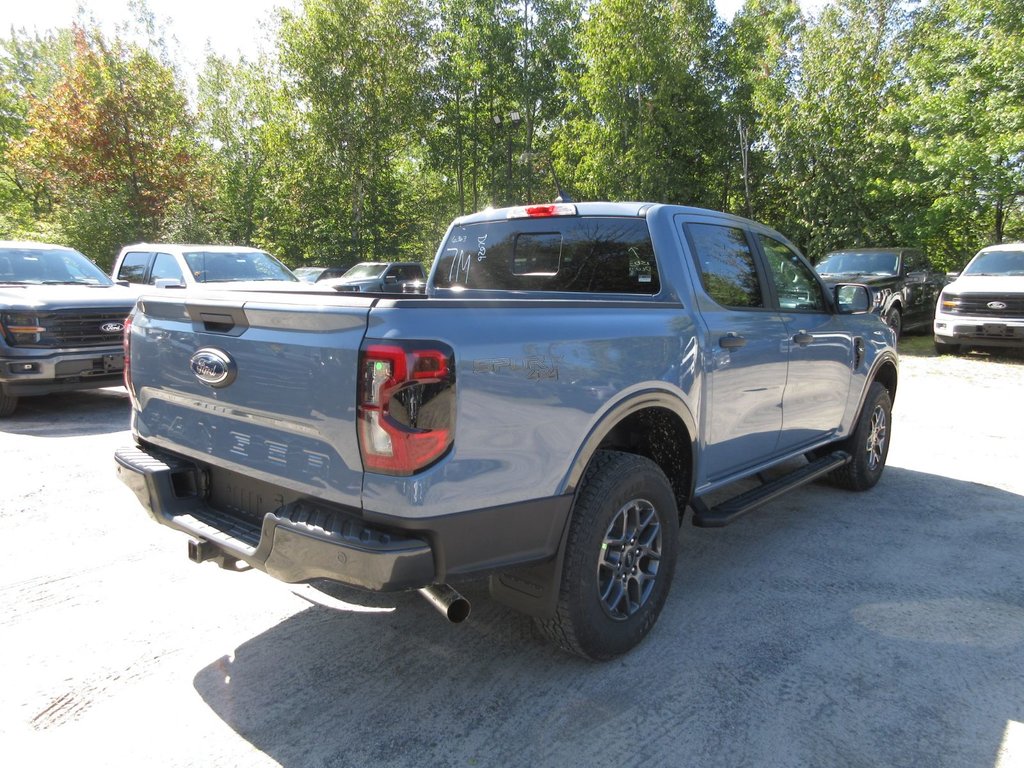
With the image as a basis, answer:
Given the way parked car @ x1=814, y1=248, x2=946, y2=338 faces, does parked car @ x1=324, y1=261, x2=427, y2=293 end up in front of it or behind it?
in front

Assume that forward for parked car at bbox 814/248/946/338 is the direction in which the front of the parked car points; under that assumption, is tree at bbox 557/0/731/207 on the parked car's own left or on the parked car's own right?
on the parked car's own right

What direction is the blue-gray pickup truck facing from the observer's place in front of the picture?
facing away from the viewer and to the right of the viewer

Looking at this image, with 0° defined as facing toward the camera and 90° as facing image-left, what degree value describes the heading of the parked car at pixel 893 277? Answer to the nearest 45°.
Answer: approximately 45°

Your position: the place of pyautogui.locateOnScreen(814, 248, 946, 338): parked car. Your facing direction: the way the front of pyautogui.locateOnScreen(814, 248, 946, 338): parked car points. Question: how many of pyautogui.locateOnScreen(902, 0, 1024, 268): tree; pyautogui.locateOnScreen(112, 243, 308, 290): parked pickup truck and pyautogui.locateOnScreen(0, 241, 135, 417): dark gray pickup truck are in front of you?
2

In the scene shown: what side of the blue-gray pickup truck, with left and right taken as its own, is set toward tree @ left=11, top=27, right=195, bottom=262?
left

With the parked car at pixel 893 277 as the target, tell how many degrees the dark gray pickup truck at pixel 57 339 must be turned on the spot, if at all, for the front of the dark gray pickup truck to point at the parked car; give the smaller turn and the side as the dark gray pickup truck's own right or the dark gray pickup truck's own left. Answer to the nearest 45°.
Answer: approximately 45° to the dark gray pickup truck's own left

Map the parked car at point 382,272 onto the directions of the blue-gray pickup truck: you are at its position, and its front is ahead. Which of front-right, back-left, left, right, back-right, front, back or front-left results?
front-left

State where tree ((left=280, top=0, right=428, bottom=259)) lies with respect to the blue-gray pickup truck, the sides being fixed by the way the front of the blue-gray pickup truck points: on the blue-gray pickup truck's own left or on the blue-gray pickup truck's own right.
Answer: on the blue-gray pickup truck's own left
